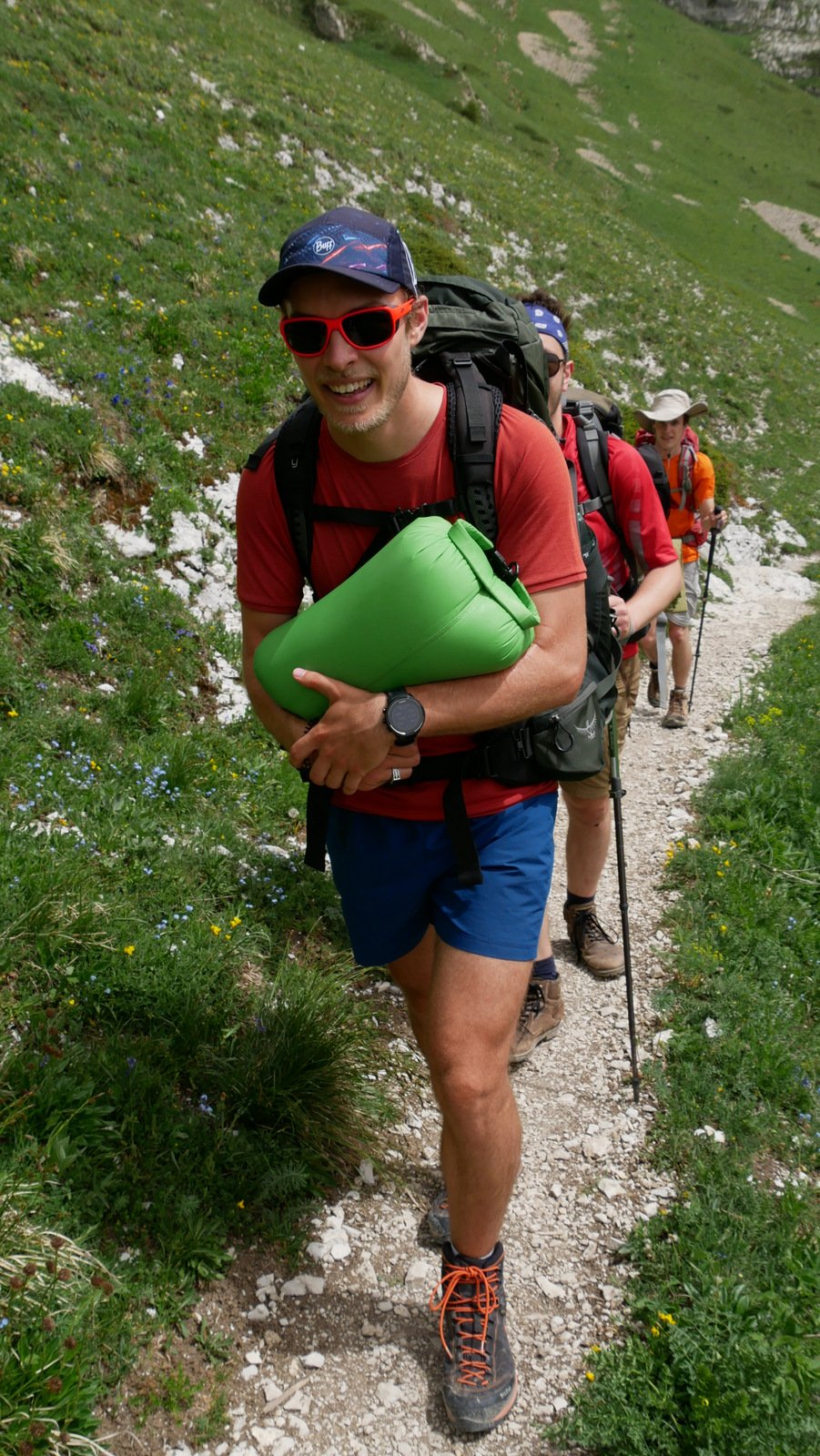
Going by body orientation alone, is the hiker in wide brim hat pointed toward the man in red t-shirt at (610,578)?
yes

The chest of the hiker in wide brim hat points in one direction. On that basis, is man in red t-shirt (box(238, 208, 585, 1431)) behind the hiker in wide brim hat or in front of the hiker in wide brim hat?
in front

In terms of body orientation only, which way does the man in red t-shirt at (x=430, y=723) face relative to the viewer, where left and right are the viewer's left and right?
facing the viewer

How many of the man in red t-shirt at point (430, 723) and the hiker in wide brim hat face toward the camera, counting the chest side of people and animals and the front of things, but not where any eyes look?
2

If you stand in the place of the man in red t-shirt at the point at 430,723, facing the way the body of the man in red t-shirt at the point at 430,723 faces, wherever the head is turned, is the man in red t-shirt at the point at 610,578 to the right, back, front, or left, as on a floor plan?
back

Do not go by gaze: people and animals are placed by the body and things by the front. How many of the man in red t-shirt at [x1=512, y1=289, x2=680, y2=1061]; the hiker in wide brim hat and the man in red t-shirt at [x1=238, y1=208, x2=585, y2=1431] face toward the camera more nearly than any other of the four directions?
3

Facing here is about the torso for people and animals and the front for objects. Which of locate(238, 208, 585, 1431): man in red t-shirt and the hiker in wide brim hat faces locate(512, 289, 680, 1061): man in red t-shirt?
the hiker in wide brim hat

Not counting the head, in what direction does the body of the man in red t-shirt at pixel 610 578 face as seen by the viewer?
toward the camera

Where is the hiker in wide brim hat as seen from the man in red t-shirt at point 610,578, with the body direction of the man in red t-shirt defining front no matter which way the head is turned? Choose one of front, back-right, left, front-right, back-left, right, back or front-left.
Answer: back

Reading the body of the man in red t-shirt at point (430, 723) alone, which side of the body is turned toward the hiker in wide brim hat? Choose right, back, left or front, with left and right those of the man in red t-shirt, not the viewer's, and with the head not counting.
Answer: back

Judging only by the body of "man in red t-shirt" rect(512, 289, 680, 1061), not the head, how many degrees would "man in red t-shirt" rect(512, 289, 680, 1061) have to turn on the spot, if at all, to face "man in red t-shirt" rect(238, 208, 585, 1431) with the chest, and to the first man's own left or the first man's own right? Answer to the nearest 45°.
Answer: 0° — they already face them

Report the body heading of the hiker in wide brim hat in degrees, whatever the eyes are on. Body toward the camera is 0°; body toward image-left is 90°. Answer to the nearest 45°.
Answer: approximately 0°
